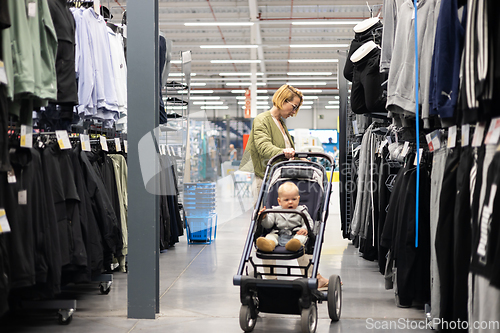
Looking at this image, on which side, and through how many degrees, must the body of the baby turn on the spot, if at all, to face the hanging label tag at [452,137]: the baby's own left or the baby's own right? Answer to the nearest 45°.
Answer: approximately 45° to the baby's own left

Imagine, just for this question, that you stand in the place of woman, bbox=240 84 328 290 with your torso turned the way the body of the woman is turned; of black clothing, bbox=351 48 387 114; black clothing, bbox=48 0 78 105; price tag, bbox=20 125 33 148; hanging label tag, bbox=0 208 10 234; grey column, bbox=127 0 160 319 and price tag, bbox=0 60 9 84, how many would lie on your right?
5

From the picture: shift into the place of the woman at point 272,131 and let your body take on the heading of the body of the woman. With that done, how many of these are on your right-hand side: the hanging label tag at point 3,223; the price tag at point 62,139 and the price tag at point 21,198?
3

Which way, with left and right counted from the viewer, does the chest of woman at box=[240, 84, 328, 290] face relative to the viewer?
facing the viewer and to the right of the viewer

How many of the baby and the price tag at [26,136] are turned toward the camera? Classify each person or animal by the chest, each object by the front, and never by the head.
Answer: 2

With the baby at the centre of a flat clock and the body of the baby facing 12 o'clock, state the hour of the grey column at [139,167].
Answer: The grey column is roughly at 3 o'clock from the baby.

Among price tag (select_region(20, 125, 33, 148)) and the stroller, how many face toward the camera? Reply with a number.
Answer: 2

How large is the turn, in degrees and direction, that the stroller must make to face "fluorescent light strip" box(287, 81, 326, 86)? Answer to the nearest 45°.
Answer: approximately 180°

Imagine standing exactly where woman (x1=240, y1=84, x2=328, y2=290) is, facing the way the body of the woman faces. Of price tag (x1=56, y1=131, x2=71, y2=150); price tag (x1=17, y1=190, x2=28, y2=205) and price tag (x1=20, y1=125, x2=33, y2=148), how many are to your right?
3
